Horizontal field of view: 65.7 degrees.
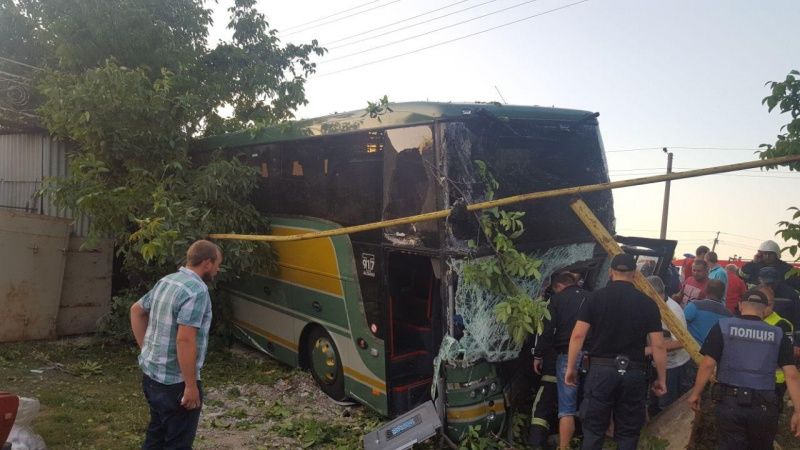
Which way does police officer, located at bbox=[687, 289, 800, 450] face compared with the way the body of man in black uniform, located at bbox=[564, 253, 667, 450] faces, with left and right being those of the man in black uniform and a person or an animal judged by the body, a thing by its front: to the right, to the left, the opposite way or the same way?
the same way

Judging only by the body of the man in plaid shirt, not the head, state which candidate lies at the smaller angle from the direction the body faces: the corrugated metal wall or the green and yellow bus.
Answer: the green and yellow bus

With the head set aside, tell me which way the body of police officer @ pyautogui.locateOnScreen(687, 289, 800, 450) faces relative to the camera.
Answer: away from the camera

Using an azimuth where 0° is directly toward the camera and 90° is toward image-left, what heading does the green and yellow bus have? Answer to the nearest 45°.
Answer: approximately 315°

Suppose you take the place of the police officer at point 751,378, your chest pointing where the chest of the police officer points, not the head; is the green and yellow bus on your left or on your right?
on your left

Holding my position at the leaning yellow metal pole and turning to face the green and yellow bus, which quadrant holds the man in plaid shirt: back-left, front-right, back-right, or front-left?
front-left

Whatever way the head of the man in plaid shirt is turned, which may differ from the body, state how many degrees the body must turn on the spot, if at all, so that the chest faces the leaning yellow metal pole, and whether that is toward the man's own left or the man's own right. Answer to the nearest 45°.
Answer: approximately 45° to the man's own right

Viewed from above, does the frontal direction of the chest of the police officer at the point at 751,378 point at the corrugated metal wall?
no

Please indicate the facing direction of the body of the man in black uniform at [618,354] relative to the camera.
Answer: away from the camera

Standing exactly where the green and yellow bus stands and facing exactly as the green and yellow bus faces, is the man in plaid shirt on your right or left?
on your right

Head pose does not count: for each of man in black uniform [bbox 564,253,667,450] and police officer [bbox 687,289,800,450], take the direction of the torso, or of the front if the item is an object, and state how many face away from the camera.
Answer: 2

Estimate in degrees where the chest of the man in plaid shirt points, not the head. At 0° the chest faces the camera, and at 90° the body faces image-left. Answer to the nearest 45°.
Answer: approximately 225°

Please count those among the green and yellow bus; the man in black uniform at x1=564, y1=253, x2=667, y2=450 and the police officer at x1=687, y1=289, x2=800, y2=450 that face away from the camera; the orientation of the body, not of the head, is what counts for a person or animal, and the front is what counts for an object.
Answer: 2

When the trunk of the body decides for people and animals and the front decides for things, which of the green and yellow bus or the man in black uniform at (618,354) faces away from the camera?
the man in black uniform

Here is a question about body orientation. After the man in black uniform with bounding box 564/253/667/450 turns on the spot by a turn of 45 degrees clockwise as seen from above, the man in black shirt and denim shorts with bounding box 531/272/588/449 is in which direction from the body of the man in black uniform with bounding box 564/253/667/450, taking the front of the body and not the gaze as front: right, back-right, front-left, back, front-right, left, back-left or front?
left

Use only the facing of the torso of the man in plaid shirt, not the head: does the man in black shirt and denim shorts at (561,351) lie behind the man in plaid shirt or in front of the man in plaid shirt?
in front
